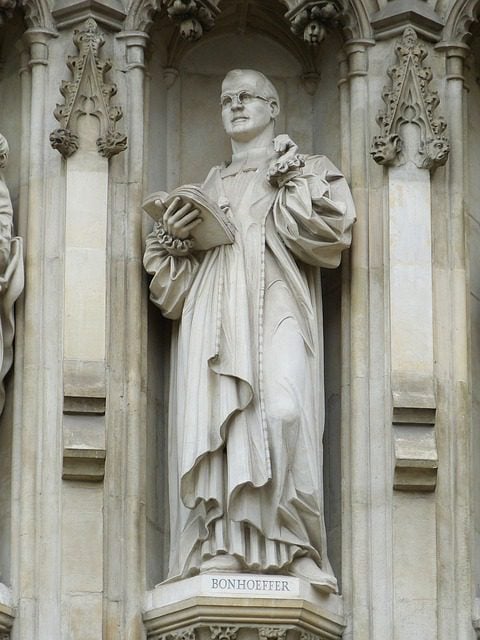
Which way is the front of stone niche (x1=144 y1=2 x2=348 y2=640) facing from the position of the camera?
facing the viewer

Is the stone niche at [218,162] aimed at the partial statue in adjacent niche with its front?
no
